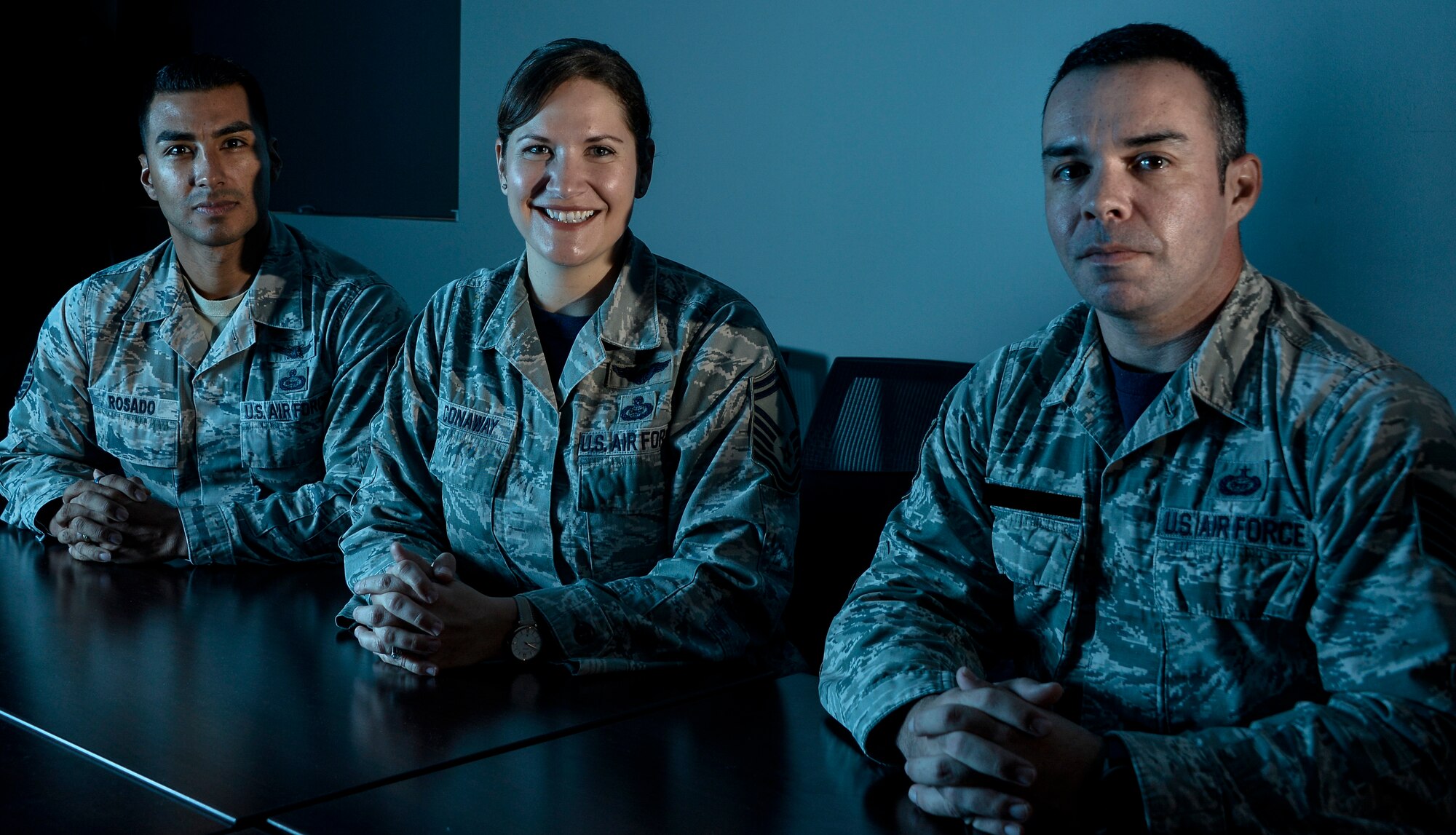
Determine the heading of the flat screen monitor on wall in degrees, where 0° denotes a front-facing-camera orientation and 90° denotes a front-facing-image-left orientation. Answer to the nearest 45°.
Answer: approximately 0°

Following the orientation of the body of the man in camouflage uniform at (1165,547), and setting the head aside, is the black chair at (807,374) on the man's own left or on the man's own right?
on the man's own right

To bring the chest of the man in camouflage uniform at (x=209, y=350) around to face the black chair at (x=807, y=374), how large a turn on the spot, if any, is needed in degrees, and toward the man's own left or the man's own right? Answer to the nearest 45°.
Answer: approximately 90° to the man's own left

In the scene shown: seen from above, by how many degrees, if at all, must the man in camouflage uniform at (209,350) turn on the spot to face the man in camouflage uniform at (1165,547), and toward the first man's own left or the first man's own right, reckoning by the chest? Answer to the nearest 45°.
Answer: approximately 45° to the first man's own left

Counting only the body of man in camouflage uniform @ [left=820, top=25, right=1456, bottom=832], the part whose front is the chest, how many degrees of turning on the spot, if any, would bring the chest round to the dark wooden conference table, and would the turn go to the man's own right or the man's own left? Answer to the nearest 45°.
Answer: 0° — they already face it

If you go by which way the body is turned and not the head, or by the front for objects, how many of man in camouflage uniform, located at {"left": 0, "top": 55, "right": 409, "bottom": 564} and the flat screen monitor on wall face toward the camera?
2

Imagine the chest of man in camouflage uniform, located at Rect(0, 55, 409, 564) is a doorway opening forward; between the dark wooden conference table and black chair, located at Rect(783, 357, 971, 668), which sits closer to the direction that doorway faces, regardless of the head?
the dark wooden conference table
